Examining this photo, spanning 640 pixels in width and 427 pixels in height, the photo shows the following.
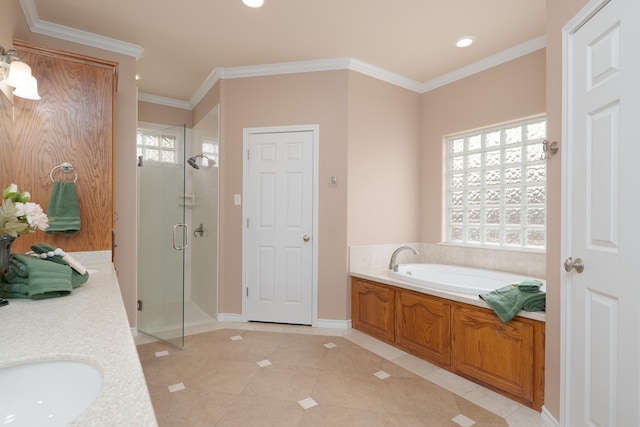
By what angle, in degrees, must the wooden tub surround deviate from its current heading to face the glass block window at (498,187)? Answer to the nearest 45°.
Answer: approximately 135° to its right

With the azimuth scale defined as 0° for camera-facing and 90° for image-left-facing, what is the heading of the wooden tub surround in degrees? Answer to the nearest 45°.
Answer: approximately 45°

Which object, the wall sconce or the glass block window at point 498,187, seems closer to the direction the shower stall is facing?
the wall sconce

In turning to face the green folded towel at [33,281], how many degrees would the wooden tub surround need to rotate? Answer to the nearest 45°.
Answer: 0° — it already faces it

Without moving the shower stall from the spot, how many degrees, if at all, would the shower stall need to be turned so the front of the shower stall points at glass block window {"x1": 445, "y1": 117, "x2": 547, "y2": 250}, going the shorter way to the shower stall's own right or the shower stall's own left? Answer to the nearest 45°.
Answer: approximately 90° to the shower stall's own left

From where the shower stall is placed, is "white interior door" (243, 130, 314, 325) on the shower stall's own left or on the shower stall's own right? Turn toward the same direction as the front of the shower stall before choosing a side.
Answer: on the shower stall's own left

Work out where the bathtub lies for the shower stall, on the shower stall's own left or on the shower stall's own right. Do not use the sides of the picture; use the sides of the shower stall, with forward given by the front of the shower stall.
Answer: on the shower stall's own left

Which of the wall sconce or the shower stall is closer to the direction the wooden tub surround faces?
the wall sconce
